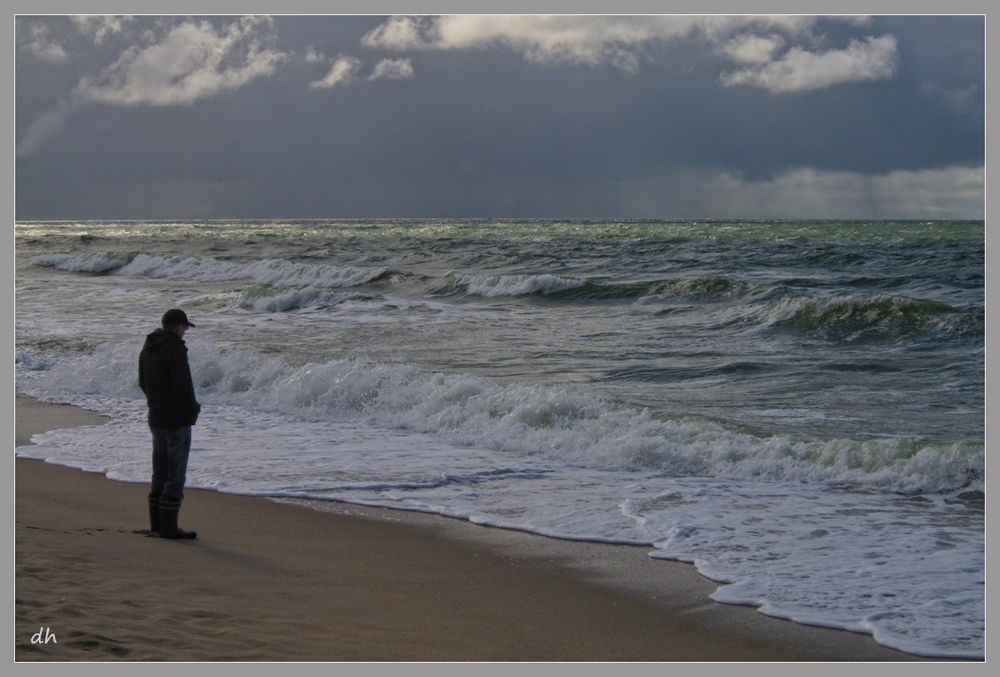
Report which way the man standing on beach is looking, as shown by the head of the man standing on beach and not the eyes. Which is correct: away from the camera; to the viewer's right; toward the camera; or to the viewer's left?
to the viewer's right

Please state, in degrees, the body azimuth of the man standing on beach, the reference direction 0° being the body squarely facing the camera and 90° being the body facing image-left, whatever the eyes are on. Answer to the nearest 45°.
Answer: approximately 270°
